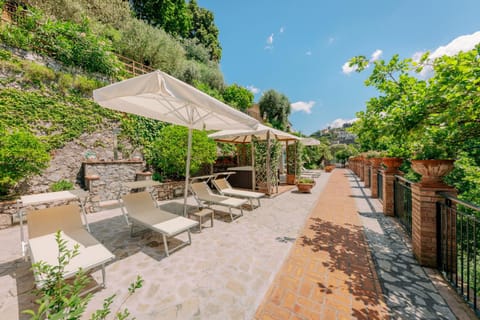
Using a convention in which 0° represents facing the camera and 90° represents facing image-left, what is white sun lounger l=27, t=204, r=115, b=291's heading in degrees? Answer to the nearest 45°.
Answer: approximately 315°

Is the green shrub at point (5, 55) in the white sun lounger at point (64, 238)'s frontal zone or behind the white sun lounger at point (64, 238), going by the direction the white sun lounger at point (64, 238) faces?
behind

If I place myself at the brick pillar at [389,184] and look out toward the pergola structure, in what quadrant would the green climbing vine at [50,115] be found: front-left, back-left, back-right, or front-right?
front-left

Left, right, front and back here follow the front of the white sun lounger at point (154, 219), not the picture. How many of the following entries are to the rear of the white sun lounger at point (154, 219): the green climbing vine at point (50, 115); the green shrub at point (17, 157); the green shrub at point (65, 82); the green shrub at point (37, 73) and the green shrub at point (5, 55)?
5

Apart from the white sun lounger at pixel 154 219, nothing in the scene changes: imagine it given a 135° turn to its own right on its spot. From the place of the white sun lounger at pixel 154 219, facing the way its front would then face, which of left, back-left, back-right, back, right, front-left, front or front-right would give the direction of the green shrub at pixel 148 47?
right

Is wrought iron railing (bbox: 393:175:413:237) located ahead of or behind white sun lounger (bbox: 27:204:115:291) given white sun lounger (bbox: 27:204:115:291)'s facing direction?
ahead

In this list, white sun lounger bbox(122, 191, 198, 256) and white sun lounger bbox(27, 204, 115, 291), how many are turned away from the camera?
0

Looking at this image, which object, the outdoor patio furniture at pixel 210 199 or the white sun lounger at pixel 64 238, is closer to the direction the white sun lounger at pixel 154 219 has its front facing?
the outdoor patio furniture

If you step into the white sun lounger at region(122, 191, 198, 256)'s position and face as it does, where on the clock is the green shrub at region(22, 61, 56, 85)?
The green shrub is roughly at 6 o'clock from the white sun lounger.

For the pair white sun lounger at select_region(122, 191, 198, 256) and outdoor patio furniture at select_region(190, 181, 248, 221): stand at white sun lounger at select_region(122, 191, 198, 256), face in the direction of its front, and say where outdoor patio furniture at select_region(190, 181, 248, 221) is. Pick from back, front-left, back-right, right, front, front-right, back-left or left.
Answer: left

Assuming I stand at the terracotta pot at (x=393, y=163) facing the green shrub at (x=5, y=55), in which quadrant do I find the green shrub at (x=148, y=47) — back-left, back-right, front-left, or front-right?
front-right

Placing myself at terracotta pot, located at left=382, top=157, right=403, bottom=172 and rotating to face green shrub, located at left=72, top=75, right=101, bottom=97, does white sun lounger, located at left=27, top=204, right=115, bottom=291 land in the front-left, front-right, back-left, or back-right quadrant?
front-left

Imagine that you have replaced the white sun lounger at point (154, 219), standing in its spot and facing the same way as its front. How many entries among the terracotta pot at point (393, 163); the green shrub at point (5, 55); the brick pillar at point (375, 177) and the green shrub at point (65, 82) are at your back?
2

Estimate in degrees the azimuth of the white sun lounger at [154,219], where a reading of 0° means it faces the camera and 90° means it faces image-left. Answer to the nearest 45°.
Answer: approximately 315°
